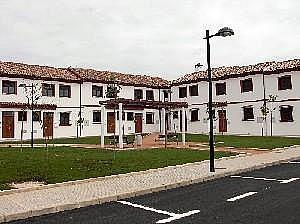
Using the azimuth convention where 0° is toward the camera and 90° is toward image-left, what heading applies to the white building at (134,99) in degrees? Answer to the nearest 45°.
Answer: approximately 0°

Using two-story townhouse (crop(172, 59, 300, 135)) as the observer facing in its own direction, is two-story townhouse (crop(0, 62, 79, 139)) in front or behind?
in front
